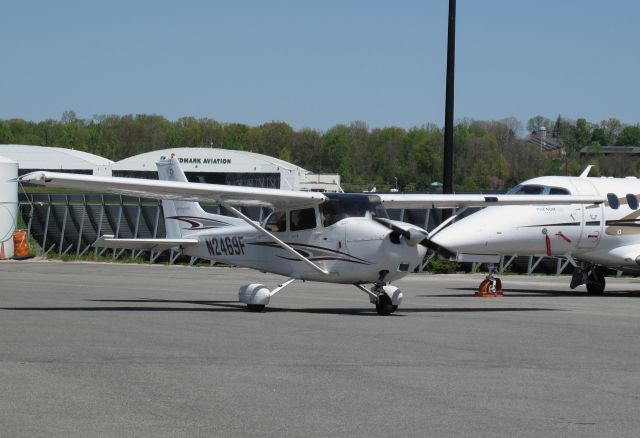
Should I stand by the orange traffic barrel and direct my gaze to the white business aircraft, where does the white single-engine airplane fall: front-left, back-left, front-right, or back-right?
front-right

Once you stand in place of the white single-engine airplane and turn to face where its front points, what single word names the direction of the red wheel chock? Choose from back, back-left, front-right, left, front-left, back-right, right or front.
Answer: left

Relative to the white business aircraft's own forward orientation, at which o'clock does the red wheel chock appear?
The red wheel chock is roughly at 11 o'clock from the white business aircraft.

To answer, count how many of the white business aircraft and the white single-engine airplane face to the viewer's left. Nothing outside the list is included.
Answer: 1

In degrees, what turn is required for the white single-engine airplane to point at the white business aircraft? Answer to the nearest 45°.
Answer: approximately 90° to its left

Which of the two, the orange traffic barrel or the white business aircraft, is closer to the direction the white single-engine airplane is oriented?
the white business aircraft

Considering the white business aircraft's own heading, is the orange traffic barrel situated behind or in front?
in front

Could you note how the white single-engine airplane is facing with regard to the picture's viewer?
facing the viewer and to the right of the viewer

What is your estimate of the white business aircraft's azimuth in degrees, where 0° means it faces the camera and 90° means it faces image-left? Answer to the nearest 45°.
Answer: approximately 90°
